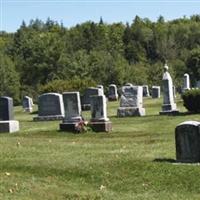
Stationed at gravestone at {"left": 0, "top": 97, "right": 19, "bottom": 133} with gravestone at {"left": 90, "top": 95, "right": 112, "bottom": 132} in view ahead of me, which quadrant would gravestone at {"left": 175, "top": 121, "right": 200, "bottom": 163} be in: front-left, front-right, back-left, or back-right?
front-right

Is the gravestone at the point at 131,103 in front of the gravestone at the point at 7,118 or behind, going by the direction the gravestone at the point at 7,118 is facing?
behind

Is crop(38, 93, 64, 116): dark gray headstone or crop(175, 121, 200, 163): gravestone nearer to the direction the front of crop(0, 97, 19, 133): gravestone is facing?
the gravestone

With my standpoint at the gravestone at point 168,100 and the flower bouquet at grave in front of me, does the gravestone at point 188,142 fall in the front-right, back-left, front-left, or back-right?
front-left

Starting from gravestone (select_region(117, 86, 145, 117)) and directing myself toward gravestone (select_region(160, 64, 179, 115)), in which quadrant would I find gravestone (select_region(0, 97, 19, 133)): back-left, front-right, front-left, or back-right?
back-right

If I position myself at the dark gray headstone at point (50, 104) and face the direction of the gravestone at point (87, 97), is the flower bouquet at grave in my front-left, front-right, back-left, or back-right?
back-right

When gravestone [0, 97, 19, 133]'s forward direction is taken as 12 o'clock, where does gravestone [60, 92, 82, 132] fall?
gravestone [60, 92, 82, 132] is roughly at 8 o'clock from gravestone [0, 97, 19, 133].

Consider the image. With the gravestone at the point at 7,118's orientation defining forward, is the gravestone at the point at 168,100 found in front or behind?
behind

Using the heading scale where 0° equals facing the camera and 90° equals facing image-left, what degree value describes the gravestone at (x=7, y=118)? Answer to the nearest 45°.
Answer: approximately 45°

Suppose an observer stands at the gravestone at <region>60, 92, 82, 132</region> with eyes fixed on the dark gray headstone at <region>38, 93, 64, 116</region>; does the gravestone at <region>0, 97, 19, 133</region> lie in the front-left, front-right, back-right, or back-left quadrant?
front-left

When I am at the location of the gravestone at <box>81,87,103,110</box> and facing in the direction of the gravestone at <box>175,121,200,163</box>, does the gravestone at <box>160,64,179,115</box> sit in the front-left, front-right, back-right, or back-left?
front-left

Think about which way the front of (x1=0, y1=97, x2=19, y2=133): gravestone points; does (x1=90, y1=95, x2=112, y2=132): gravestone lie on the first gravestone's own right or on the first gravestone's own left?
on the first gravestone's own left

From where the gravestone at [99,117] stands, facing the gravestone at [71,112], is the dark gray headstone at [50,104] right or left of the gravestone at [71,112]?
right
